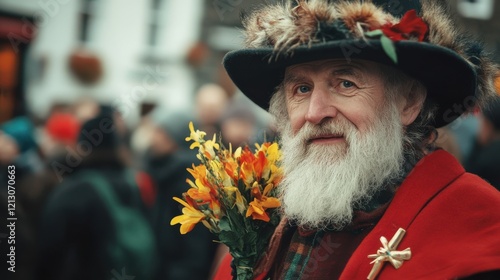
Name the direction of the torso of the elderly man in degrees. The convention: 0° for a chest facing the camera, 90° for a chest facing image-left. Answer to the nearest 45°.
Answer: approximately 45°

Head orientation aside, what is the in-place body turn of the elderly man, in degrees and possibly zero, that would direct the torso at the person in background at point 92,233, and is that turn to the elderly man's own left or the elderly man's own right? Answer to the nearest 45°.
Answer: approximately 90° to the elderly man's own right

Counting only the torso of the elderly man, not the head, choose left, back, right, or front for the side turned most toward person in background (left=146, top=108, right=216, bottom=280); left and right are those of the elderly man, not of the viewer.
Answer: right

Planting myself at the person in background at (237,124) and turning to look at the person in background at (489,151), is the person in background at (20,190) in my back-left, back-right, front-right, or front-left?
back-right
